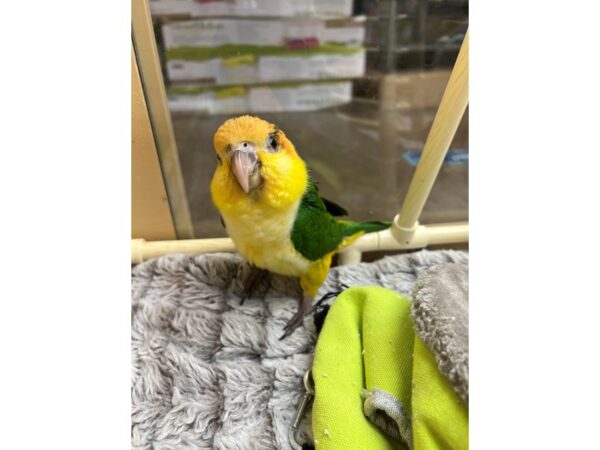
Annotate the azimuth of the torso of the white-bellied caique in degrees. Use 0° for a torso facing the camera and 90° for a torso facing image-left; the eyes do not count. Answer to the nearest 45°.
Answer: approximately 45°

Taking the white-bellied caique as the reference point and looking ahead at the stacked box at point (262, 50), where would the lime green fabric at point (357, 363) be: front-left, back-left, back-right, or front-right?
back-right
